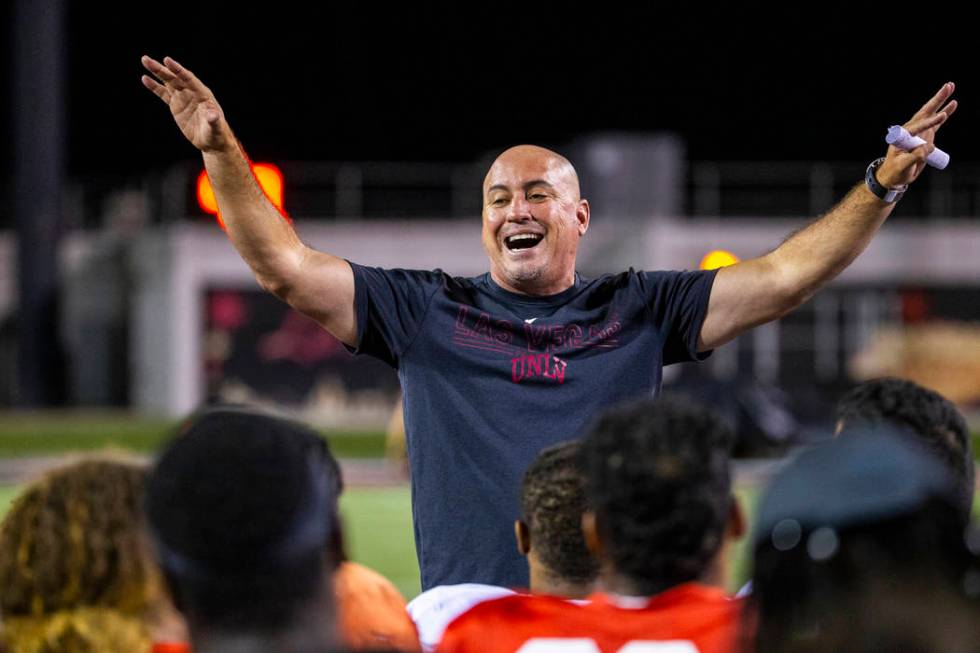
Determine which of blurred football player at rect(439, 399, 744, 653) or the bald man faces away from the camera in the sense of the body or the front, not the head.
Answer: the blurred football player

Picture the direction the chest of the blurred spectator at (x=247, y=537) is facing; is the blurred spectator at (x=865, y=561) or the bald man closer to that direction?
the bald man

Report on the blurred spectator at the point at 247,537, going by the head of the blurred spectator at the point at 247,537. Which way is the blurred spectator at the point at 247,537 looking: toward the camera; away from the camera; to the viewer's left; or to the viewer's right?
away from the camera

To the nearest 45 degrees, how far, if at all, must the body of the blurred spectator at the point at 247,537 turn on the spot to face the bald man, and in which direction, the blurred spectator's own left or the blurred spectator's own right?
approximately 45° to the blurred spectator's own left

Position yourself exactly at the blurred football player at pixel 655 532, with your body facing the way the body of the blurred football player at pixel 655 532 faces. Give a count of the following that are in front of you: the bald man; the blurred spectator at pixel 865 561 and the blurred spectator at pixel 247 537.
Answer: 1

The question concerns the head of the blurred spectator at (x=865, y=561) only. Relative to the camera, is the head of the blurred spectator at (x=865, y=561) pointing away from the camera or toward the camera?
away from the camera

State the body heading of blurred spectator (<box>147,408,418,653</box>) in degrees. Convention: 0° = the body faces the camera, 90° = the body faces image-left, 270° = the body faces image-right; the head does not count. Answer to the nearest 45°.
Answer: approximately 225°

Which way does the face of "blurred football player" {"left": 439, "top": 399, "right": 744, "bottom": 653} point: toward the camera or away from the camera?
away from the camera

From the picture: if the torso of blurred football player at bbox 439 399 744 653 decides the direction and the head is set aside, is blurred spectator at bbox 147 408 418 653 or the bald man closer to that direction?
the bald man

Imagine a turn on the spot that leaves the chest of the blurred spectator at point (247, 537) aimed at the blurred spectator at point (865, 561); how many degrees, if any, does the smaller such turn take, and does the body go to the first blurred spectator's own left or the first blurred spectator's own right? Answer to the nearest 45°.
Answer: approximately 90° to the first blurred spectator's own right

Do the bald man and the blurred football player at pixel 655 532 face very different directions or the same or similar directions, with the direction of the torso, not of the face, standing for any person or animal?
very different directions

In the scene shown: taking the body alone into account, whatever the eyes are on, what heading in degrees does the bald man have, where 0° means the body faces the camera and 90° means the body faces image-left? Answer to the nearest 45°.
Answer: approximately 0°

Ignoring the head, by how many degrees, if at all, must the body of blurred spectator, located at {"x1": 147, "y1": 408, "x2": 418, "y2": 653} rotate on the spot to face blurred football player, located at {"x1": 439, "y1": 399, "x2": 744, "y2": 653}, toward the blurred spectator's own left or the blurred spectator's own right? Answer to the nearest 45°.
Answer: approximately 45° to the blurred spectator's own right

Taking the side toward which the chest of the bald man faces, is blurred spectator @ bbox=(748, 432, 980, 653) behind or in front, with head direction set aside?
in front

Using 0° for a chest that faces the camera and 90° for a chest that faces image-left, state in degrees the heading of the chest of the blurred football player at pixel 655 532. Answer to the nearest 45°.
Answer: approximately 180°

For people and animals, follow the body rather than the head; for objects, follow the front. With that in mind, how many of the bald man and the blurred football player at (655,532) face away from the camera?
1
